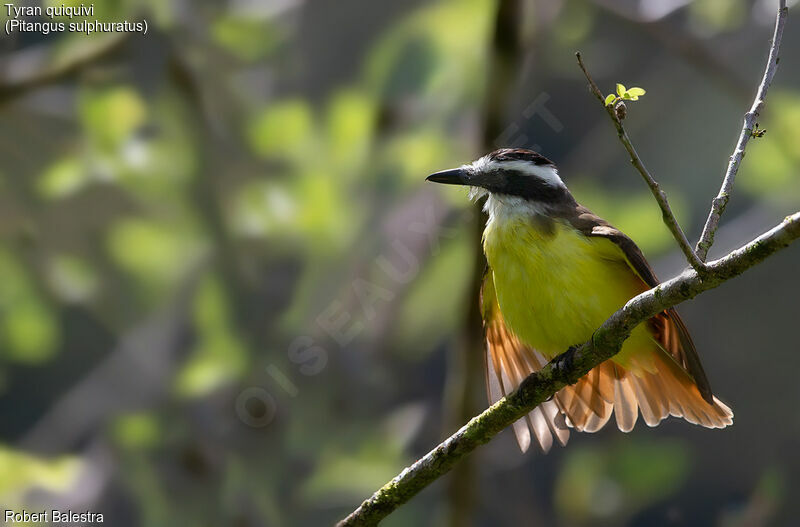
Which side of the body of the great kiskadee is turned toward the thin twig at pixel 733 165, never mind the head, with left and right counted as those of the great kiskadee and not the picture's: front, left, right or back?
left

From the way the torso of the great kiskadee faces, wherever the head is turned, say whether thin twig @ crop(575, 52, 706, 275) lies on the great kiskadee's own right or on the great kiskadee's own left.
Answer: on the great kiskadee's own left

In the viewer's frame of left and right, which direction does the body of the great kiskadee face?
facing the viewer and to the left of the viewer
